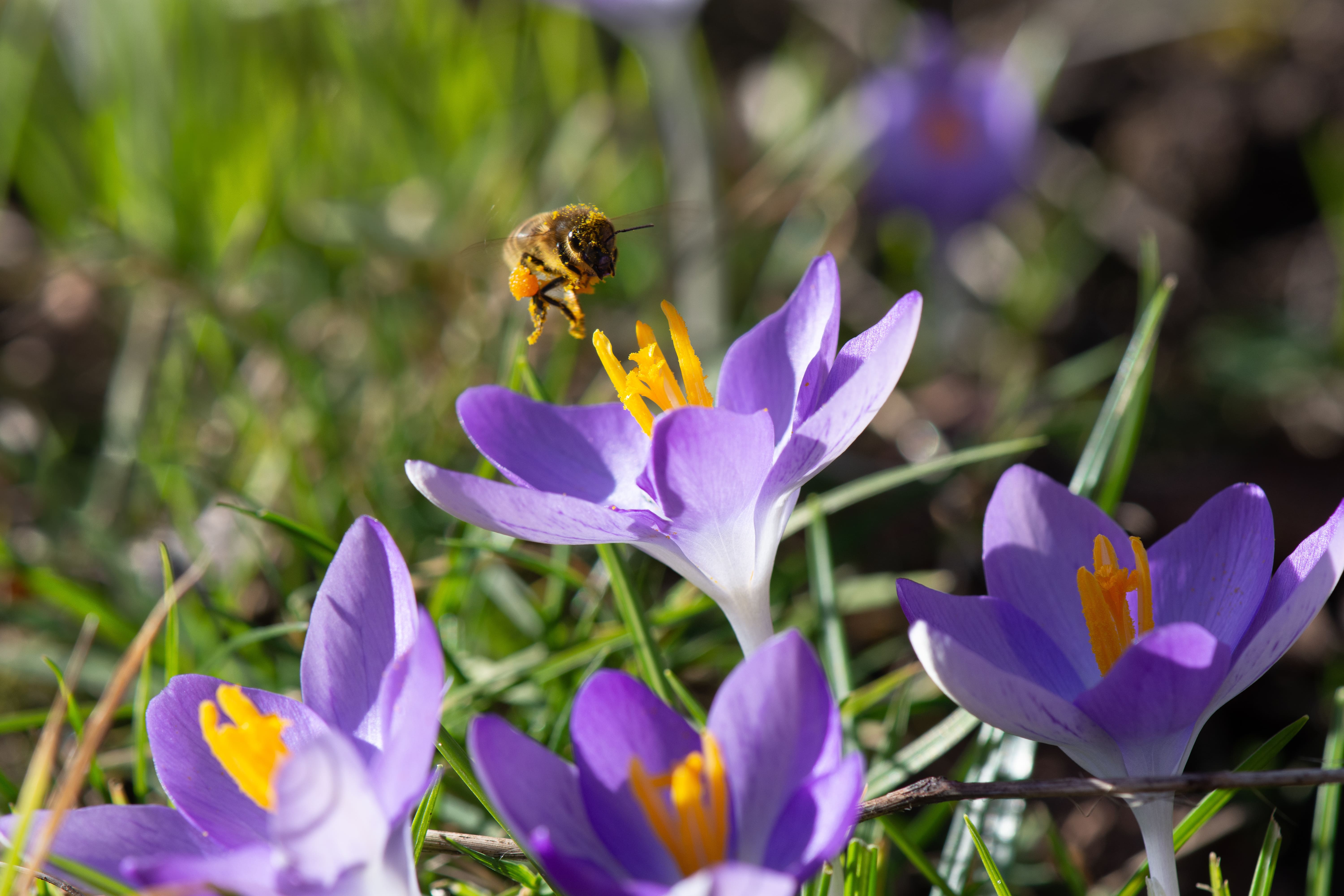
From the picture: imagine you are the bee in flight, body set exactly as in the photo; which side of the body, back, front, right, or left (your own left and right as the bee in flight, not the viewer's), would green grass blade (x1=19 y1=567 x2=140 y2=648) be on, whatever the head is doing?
back

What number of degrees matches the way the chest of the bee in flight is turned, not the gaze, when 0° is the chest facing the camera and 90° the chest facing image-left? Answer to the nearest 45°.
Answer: approximately 315°
